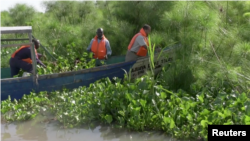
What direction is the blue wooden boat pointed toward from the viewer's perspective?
to the viewer's right
